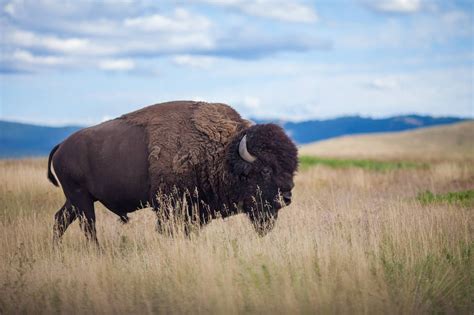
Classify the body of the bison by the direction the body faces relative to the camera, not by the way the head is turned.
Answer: to the viewer's right
